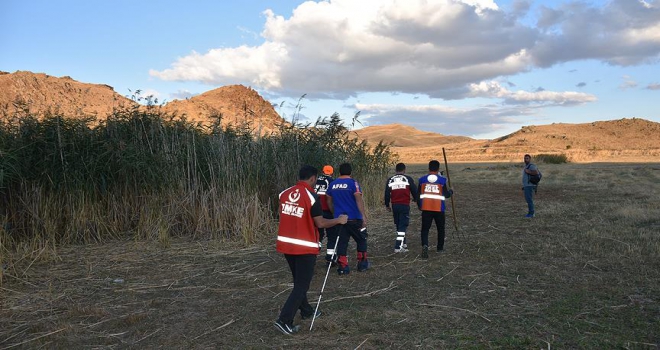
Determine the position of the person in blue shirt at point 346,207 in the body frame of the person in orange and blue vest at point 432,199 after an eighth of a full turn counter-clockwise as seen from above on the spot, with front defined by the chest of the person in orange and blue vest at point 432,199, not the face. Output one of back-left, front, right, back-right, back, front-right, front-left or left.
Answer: left

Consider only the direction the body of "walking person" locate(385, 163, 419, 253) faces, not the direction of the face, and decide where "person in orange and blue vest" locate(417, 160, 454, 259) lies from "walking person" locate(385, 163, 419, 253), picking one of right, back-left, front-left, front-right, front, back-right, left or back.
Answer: back-right

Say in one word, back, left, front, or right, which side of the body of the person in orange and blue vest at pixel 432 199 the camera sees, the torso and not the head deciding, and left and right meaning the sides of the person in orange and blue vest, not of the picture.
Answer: back

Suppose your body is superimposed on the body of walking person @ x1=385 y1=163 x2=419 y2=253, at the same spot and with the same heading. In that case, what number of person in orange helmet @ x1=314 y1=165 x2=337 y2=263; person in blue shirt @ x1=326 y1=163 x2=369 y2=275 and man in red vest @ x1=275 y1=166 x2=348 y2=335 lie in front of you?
0

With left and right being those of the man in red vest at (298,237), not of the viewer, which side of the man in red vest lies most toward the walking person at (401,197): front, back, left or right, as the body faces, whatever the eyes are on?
front

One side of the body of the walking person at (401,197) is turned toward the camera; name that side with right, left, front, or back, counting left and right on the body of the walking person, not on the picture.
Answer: back

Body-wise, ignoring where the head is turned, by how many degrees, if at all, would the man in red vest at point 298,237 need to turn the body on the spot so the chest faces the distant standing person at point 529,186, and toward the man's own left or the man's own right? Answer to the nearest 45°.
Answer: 0° — they already face them

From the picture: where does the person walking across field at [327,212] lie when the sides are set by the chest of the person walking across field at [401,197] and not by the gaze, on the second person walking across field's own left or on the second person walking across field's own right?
on the second person walking across field's own left

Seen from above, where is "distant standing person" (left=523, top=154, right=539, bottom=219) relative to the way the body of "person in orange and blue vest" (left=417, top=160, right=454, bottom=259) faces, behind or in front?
in front

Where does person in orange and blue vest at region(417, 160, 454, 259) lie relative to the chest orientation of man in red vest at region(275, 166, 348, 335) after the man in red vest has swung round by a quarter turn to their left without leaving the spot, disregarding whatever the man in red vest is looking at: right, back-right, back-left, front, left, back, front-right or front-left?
right

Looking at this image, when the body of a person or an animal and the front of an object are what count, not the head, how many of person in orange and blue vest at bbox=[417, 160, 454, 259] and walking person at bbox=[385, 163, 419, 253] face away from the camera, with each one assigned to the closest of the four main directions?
2

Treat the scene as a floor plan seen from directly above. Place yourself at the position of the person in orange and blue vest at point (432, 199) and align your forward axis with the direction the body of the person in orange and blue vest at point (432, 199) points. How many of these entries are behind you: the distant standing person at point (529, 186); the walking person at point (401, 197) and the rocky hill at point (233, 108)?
0

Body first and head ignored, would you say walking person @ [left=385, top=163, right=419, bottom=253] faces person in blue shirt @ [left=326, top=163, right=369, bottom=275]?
no

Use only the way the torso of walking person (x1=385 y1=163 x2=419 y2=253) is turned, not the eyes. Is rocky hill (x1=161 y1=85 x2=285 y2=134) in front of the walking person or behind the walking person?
in front

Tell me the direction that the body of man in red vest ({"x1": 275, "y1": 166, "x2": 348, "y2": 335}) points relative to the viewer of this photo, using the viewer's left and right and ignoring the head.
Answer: facing away from the viewer and to the right of the viewer

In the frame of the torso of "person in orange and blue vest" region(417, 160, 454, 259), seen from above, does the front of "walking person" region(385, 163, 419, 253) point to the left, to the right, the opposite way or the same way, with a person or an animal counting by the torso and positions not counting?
the same way

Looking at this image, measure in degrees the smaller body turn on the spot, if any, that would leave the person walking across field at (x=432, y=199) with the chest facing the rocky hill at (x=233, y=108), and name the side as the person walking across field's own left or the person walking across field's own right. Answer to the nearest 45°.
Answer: approximately 45° to the person walking across field's own left

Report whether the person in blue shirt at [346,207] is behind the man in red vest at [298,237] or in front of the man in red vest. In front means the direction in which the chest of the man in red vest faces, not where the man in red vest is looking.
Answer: in front
